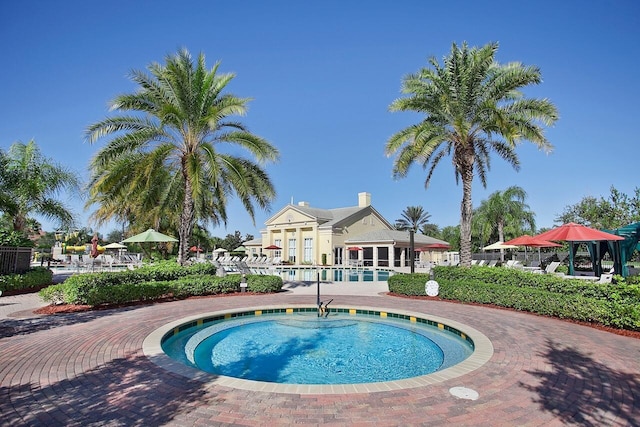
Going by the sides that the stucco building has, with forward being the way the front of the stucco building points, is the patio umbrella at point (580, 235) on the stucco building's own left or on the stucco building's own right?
on the stucco building's own left

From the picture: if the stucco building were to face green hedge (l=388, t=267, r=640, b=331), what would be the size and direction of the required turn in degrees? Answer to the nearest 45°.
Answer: approximately 45° to its left

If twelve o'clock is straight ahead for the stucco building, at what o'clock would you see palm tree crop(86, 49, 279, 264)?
The palm tree is roughly at 11 o'clock from the stucco building.

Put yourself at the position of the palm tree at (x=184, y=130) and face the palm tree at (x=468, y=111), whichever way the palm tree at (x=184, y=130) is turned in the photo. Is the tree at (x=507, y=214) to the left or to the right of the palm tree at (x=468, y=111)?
left

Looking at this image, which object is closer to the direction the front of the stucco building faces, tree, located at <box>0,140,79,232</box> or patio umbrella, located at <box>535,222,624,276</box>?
the tree

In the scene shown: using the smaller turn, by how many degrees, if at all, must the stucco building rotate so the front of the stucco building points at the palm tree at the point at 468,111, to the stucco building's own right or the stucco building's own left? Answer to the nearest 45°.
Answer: approximately 45° to the stucco building's own left

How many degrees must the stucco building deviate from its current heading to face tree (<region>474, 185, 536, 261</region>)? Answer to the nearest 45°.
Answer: approximately 135° to its left

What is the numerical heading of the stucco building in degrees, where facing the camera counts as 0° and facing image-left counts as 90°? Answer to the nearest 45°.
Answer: approximately 45°

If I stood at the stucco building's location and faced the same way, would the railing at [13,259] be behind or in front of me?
in front

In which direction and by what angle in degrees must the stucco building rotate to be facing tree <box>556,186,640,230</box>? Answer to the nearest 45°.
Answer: approximately 135° to its left
